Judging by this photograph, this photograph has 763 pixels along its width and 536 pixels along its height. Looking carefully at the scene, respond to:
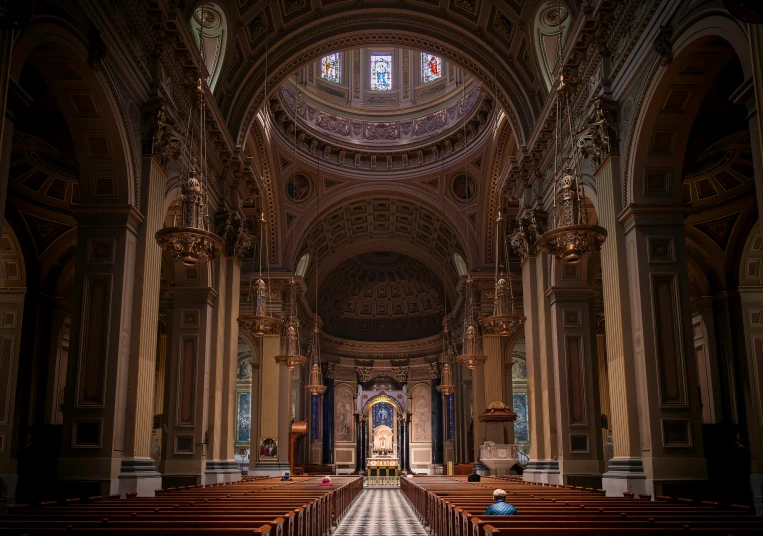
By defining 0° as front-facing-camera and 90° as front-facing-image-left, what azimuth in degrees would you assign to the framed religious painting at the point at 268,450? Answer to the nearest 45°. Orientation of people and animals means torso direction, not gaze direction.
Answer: approximately 0°

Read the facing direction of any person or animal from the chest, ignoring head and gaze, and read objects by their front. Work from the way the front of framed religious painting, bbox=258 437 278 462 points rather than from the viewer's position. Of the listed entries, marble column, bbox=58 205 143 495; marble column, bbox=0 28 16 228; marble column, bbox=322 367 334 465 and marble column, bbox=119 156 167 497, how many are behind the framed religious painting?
1

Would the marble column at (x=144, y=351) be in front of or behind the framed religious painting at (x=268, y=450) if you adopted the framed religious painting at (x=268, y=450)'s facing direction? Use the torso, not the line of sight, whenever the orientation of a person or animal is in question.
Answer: in front

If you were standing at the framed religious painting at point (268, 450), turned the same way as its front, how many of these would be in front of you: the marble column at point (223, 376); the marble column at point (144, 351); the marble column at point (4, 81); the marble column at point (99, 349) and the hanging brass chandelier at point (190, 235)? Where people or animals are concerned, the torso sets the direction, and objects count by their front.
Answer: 5

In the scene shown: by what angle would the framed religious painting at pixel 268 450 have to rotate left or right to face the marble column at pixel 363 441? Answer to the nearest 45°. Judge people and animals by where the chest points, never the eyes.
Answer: approximately 180°

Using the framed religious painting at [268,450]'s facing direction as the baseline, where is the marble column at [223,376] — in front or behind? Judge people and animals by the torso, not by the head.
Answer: in front

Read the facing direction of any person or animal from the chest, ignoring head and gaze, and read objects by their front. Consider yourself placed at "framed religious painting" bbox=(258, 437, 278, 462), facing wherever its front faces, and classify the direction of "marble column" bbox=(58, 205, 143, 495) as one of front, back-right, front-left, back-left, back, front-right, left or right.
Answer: front

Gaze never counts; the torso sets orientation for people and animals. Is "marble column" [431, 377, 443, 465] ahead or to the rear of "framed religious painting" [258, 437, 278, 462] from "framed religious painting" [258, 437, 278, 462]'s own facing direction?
to the rear

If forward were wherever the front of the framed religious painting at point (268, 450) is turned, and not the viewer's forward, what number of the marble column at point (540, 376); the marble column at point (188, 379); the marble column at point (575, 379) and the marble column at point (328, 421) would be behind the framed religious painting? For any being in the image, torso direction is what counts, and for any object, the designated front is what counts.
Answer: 1

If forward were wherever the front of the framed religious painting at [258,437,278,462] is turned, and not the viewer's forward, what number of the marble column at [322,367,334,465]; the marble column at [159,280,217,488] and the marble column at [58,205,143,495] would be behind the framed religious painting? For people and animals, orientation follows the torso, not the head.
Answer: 1

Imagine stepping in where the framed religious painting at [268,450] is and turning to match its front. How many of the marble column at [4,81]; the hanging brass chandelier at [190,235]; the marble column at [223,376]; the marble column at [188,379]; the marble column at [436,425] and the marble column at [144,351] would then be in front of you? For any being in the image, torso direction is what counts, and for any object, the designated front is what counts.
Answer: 5

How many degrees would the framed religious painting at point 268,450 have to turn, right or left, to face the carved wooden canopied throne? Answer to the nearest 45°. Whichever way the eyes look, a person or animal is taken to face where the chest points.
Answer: approximately 135° to its left

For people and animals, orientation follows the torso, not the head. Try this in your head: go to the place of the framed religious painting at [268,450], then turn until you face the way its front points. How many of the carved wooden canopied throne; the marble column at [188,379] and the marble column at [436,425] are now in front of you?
1

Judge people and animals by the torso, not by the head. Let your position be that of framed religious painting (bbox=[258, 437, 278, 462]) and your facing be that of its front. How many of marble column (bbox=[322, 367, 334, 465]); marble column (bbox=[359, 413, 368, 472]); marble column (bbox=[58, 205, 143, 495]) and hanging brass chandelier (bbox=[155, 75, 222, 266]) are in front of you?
2

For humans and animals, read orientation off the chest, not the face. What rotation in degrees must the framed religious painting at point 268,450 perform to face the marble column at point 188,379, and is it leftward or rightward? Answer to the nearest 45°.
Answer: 0° — it already faces it

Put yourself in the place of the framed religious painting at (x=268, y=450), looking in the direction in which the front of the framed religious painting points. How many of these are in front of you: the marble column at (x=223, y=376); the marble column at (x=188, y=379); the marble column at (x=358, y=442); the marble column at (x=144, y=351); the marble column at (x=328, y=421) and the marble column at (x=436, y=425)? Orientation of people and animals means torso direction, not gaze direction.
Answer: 3

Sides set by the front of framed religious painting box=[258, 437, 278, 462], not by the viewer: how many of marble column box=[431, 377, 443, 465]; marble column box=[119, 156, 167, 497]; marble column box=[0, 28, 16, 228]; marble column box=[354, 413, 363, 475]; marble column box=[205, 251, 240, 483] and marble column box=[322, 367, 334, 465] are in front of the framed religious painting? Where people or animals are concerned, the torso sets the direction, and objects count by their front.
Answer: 3

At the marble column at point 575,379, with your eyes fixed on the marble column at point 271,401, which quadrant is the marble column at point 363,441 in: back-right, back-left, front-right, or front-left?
front-right
